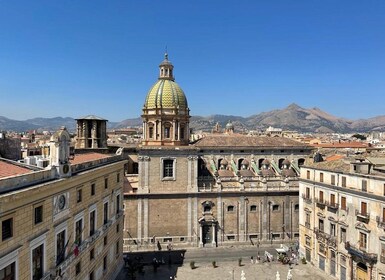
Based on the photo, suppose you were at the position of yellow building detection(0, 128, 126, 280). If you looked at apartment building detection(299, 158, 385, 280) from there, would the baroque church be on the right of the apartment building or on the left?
left

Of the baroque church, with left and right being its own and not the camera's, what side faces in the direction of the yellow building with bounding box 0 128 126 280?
right

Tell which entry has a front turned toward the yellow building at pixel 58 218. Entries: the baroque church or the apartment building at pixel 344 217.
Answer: the apartment building

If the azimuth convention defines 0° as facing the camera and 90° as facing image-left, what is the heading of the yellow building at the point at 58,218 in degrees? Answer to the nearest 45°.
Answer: approximately 315°

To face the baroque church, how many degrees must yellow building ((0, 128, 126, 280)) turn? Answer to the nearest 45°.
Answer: approximately 90° to its left

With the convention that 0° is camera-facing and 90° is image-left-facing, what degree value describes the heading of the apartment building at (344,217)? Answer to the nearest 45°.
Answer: approximately 45°

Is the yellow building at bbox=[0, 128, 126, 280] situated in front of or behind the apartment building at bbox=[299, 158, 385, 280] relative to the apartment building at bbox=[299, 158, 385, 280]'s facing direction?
in front

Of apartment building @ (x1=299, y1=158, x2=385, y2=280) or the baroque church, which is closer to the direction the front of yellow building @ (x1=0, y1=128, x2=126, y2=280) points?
the apartment building
